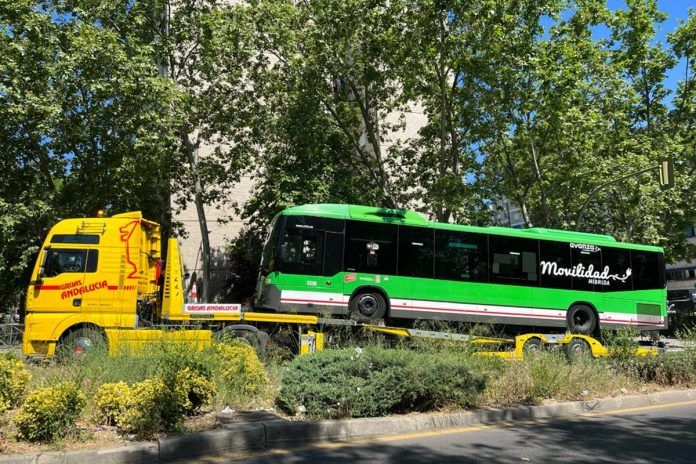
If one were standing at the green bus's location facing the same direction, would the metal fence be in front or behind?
in front

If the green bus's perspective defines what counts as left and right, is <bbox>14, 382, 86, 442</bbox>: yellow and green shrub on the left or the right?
on its left

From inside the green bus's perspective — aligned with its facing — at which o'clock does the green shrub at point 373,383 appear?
The green shrub is roughly at 9 o'clock from the green bus.

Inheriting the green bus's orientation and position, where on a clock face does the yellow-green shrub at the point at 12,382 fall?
The yellow-green shrub is roughly at 10 o'clock from the green bus.

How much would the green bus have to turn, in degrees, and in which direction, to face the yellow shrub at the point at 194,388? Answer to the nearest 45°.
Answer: approximately 90° to its left

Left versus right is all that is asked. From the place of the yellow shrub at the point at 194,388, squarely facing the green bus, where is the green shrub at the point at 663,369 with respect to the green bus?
right

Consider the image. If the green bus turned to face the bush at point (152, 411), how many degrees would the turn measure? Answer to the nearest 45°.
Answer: approximately 90° to its left

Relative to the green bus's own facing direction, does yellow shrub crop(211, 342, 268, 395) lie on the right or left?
on its left

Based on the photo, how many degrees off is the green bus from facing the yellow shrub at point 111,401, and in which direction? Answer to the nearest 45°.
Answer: approximately 90° to its left

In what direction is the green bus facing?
to the viewer's left

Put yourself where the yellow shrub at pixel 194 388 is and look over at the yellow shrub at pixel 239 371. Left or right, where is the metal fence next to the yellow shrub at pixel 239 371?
left
